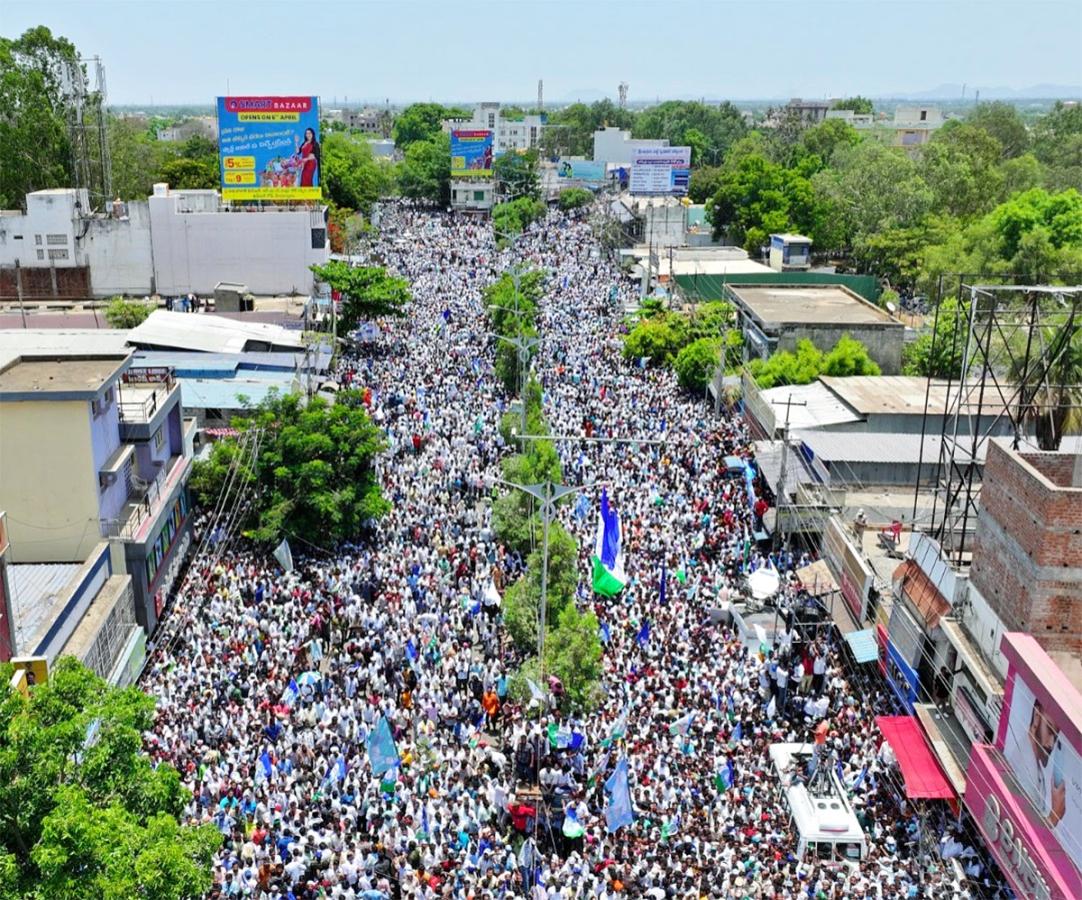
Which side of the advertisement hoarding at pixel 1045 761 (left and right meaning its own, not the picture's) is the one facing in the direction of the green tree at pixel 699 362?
right

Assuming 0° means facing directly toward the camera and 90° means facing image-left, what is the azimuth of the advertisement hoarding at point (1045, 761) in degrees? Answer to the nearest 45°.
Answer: approximately 45°

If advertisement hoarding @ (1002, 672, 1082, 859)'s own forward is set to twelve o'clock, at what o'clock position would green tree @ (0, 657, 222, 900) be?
The green tree is roughly at 12 o'clock from the advertisement hoarding.

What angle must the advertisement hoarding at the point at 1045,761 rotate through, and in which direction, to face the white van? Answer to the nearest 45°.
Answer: approximately 45° to its right

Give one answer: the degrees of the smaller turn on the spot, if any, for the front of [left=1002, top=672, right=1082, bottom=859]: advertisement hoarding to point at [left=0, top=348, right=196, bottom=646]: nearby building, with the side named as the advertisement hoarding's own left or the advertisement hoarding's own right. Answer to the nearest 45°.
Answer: approximately 45° to the advertisement hoarding's own right

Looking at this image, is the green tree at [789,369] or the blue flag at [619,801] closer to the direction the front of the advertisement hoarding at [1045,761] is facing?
the blue flag

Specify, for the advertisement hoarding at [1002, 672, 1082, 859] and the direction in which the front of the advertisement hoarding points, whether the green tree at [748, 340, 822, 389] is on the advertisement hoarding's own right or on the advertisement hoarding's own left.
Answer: on the advertisement hoarding's own right

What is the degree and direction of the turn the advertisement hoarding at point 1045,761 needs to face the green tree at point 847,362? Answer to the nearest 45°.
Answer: approximately 135° to its right
